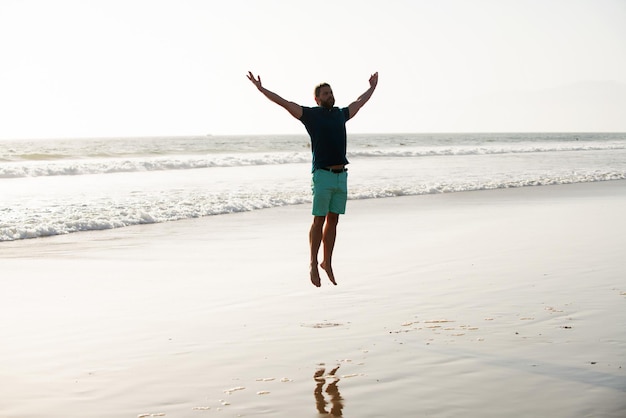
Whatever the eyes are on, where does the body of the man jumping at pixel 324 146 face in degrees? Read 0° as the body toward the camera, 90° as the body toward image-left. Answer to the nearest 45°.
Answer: approximately 315°
